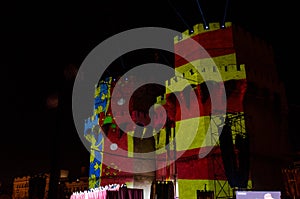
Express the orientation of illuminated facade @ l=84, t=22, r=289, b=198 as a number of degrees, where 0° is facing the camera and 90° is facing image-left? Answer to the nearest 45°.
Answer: approximately 45°

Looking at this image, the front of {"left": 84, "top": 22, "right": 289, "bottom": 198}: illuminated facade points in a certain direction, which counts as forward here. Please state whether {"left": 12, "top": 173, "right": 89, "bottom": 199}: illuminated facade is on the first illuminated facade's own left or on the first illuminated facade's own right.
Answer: on the first illuminated facade's own right
